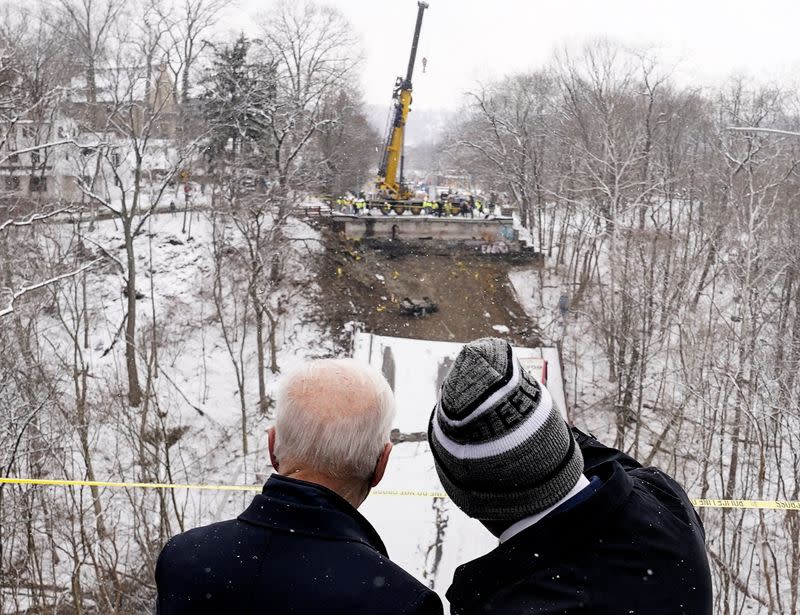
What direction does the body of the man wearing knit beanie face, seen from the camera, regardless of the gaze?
away from the camera

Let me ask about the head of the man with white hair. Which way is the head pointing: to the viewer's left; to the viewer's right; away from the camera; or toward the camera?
away from the camera

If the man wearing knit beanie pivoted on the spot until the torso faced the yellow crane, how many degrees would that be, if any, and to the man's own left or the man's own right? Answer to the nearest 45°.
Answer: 0° — they already face it

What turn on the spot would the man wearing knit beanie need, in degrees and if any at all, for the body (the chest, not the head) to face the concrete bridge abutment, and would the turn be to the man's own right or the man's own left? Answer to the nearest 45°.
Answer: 0° — they already face it
